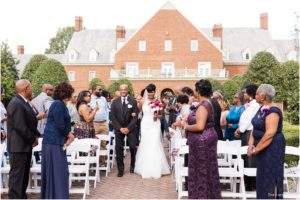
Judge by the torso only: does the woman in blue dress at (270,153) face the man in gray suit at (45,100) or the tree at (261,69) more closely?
the man in gray suit

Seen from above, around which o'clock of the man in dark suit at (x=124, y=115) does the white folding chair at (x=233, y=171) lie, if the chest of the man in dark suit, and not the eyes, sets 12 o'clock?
The white folding chair is roughly at 11 o'clock from the man in dark suit.

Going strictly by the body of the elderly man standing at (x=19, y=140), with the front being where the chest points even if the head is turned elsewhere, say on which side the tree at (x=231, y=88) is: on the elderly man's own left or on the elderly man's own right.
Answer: on the elderly man's own left

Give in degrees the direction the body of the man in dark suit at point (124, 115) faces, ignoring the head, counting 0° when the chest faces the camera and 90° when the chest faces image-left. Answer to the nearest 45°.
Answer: approximately 0°

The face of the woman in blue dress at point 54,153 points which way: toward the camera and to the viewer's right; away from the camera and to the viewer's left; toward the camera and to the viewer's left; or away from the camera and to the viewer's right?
away from the camera and to the viewer's right

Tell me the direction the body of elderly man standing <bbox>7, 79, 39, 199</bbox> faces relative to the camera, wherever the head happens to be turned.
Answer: to the viewer's right

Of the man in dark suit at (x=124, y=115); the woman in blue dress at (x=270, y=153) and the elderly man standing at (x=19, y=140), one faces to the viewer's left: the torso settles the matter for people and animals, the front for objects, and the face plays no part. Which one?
the woman in blue dress

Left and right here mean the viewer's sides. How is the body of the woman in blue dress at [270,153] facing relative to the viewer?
facing to the left of the viewer

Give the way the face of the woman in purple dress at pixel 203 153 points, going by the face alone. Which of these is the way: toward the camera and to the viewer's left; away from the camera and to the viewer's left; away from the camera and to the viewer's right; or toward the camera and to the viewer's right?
away from the camera and to the viewer's left

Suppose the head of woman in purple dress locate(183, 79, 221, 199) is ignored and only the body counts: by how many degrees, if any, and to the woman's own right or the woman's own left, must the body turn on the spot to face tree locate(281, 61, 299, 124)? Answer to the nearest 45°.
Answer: approximately 90° to the woman's own right

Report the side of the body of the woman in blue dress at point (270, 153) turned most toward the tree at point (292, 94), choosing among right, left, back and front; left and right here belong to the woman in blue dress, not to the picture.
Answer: right

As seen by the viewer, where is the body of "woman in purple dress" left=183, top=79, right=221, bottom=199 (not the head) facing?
to the viewer's left

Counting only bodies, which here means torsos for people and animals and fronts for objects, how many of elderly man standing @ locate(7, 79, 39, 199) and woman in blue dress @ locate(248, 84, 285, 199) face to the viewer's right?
1
